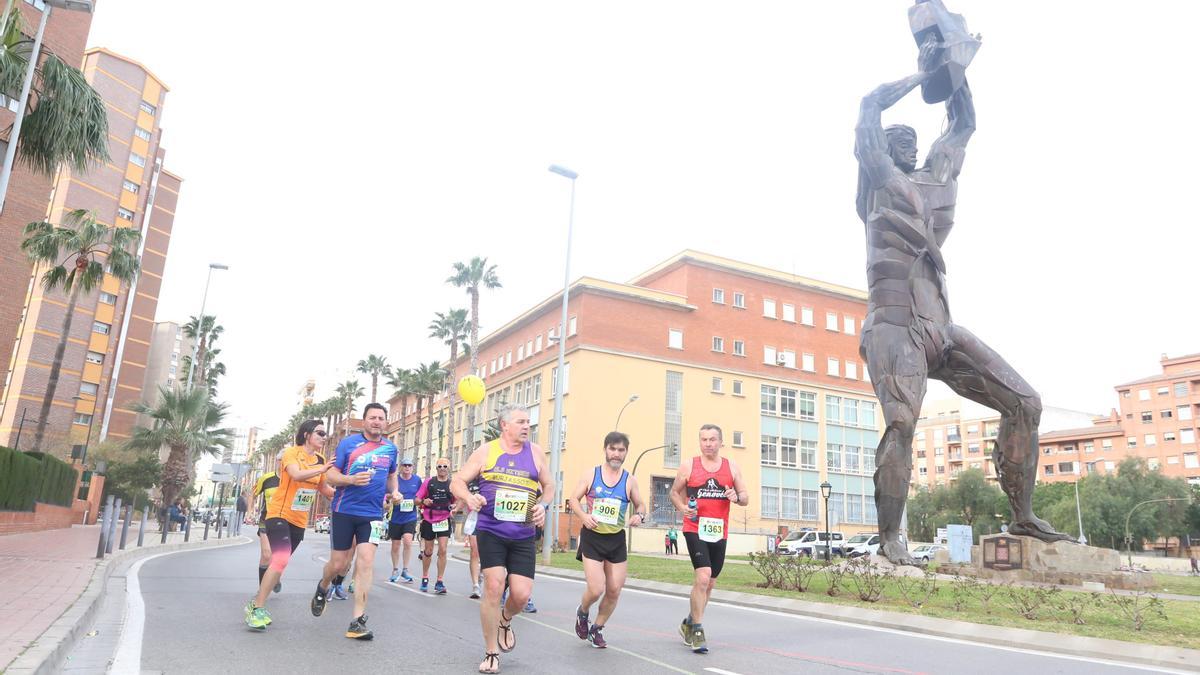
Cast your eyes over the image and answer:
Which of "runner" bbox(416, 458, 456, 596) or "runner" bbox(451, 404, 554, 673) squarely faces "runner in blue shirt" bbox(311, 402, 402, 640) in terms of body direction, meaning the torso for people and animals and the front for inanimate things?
"runner" bbox(416, 458, 456, 596)

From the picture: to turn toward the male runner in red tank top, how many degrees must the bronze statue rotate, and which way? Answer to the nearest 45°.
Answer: approximately 45° to its right

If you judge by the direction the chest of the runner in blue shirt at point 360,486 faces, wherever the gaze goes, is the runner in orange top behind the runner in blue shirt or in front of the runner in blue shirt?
behind

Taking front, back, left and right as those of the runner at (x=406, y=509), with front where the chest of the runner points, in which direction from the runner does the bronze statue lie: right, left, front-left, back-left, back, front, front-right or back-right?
left

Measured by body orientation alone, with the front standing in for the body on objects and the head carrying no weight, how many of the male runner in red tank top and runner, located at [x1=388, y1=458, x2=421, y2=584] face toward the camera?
2

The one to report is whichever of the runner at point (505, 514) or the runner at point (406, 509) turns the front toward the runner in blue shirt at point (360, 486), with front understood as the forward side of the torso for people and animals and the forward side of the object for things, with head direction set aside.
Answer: the runner at point (406, 509)

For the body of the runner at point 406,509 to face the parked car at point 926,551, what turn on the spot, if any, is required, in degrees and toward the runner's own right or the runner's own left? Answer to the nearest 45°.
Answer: approximately 135° to the runner's own left

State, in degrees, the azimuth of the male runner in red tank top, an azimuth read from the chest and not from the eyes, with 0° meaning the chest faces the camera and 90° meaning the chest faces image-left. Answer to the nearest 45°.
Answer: approximately 0°

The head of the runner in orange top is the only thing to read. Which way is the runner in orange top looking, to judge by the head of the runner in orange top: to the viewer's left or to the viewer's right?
to the viewer's right
